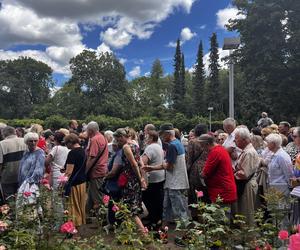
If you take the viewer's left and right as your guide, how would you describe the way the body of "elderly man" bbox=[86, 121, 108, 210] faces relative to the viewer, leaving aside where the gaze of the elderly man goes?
facing away from the viewer and to the left of the viewer

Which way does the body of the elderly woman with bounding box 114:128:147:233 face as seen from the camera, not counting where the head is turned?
to the viewer's left

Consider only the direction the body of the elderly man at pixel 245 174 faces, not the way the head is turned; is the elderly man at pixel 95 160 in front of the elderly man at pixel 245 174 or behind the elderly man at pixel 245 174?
in front

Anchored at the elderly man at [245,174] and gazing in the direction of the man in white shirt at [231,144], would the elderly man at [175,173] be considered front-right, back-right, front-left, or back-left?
front-left

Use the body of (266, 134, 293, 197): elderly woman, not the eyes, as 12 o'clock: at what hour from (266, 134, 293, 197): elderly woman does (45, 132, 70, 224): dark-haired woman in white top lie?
(45, 132, 70, 224): dark-haired woman in white top is roughly at 12 o'clock from (266, 134, 293, 197): elderly woman.
